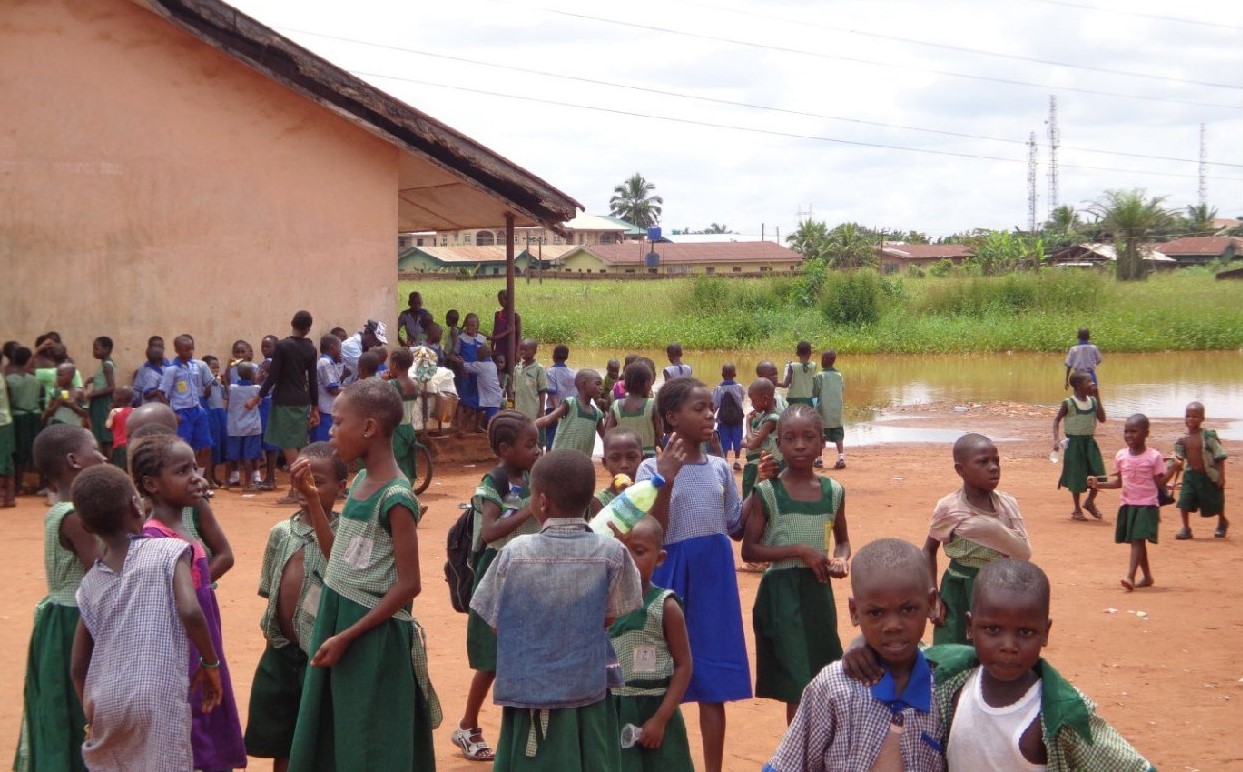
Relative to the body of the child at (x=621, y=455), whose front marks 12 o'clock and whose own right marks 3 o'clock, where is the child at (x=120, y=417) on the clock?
the child at (x=120, y=417) is roughly at 5 o'clock from the child at (x=621, y=455).

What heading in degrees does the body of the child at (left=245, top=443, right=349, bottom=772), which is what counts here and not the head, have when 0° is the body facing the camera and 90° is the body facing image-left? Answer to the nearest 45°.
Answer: approximately 315°

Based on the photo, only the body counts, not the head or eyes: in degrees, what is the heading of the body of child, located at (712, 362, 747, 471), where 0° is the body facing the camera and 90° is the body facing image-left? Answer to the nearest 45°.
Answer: approximately 180°

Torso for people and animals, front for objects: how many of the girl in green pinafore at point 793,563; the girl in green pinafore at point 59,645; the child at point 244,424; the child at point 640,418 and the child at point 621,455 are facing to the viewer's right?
1

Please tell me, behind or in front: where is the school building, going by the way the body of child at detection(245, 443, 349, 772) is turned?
behind

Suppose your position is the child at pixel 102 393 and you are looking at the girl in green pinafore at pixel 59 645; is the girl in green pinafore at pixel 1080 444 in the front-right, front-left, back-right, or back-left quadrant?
front-left

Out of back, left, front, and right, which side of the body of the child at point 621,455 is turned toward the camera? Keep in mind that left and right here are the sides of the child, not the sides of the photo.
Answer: front

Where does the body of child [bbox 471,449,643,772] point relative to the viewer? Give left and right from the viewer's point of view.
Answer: facing away from the viewer

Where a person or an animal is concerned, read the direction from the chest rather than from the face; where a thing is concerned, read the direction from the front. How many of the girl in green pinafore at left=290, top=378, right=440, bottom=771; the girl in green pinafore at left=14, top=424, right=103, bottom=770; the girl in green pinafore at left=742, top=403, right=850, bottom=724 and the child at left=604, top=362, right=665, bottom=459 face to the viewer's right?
1

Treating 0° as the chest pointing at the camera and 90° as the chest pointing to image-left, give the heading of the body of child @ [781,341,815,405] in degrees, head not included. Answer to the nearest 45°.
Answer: approximately 180°

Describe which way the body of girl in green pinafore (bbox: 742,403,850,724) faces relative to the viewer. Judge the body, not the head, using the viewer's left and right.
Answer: facing the viewer

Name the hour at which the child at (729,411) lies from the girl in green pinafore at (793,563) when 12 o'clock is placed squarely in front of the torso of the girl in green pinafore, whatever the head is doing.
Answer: The child is roughly at 6 o'clock from the girl in green pinafore.
